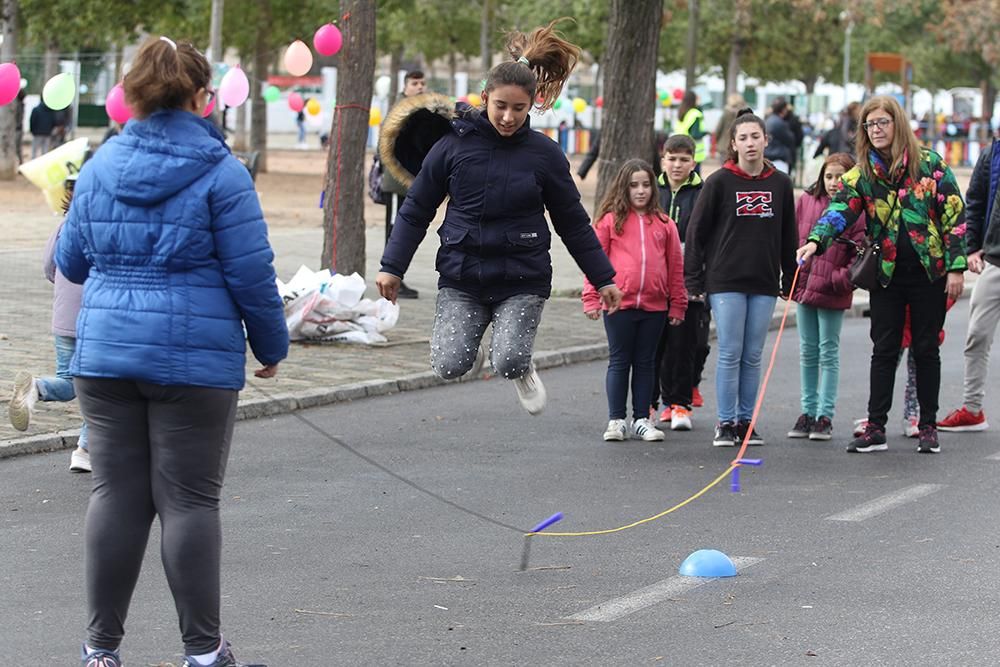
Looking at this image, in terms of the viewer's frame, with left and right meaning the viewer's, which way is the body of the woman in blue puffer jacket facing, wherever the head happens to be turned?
facing away from the viewer and to the right of the viewer

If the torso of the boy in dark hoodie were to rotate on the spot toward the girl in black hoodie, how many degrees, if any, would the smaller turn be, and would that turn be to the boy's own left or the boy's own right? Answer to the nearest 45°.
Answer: approximately 45° to the boy's own left

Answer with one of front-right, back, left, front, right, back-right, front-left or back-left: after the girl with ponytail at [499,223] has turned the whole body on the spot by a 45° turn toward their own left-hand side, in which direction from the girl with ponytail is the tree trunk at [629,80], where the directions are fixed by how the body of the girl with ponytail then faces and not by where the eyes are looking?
back-left

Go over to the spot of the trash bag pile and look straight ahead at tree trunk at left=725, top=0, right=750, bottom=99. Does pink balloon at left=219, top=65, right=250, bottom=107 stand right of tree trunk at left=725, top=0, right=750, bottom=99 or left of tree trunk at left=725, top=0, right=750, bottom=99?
left

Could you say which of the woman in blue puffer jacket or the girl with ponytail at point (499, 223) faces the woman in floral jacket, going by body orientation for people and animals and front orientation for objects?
the woman in blue puffer jacket

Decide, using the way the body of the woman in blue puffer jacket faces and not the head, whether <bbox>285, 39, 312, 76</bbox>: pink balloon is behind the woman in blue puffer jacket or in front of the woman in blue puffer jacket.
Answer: in front

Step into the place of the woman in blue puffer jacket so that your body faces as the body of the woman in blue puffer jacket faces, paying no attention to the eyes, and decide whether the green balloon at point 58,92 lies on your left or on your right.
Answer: on your left

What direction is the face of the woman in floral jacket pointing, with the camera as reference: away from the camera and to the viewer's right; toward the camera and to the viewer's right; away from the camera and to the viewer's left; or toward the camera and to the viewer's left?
toward the camera and to the viewer's left

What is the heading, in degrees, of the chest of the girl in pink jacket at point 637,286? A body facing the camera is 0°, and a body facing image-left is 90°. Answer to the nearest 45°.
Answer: approximately 0°
